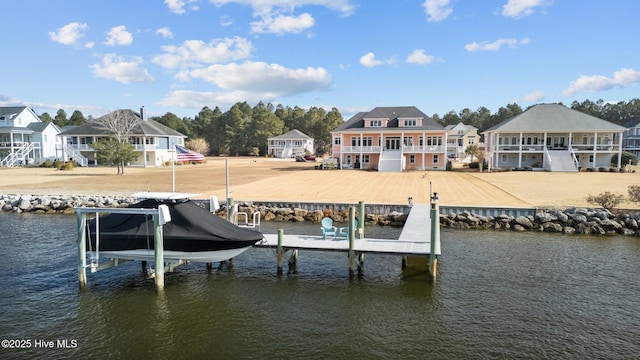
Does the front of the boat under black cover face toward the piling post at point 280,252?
yes

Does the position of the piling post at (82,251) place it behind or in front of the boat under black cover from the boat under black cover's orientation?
behind

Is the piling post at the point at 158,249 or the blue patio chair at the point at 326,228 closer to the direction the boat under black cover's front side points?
the blue patio chair

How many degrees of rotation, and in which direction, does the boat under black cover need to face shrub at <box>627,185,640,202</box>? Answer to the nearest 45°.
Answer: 0° — it already faces it

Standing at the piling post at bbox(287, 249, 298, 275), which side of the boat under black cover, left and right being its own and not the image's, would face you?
front

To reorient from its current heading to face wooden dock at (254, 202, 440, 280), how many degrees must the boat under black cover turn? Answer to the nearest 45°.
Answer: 0° — it already faces it

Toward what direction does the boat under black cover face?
to the viewer's right

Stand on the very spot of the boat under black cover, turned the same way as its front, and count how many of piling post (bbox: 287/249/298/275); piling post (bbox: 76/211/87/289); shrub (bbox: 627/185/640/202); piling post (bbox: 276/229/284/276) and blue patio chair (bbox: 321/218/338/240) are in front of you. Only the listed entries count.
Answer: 4
